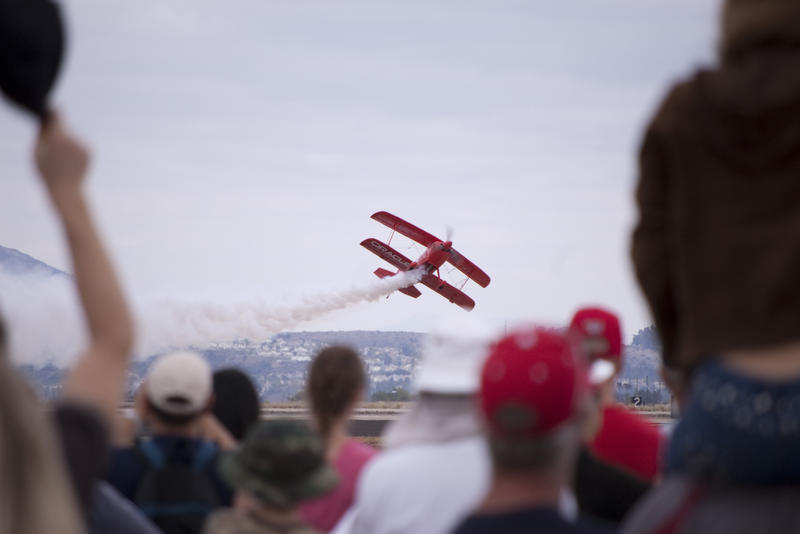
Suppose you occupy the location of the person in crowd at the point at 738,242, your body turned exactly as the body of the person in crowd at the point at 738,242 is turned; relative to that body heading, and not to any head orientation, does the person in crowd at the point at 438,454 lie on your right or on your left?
on your left

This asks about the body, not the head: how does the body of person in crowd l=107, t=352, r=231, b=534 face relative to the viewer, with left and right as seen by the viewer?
facing away from the viewer

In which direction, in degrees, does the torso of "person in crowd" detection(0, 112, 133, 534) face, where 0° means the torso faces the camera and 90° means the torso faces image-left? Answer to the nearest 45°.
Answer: approximately 180°

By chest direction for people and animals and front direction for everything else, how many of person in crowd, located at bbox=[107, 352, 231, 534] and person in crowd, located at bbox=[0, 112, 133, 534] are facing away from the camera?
2

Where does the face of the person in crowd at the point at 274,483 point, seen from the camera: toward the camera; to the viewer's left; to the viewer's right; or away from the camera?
away from the camera

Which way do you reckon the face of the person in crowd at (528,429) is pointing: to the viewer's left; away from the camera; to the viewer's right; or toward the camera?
away from the camera

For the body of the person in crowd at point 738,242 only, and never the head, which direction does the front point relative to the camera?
away from the camera

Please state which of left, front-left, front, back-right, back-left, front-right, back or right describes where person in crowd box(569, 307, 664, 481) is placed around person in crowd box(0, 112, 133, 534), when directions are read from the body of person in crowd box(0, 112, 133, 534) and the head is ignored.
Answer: front-right

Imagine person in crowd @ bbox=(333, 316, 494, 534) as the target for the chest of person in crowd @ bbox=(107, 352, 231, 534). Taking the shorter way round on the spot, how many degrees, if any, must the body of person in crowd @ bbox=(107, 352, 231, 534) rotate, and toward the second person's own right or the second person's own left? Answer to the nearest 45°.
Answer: approximately 135° to the second person's own right

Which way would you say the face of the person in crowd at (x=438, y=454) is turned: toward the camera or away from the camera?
away from the camera

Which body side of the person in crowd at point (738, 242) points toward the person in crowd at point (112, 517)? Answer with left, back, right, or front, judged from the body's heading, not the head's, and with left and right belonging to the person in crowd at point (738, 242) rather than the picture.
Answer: left

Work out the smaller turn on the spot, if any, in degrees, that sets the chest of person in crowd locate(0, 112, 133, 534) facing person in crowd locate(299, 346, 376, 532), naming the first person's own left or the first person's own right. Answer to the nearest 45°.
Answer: approximately 45° to the first person's own right
